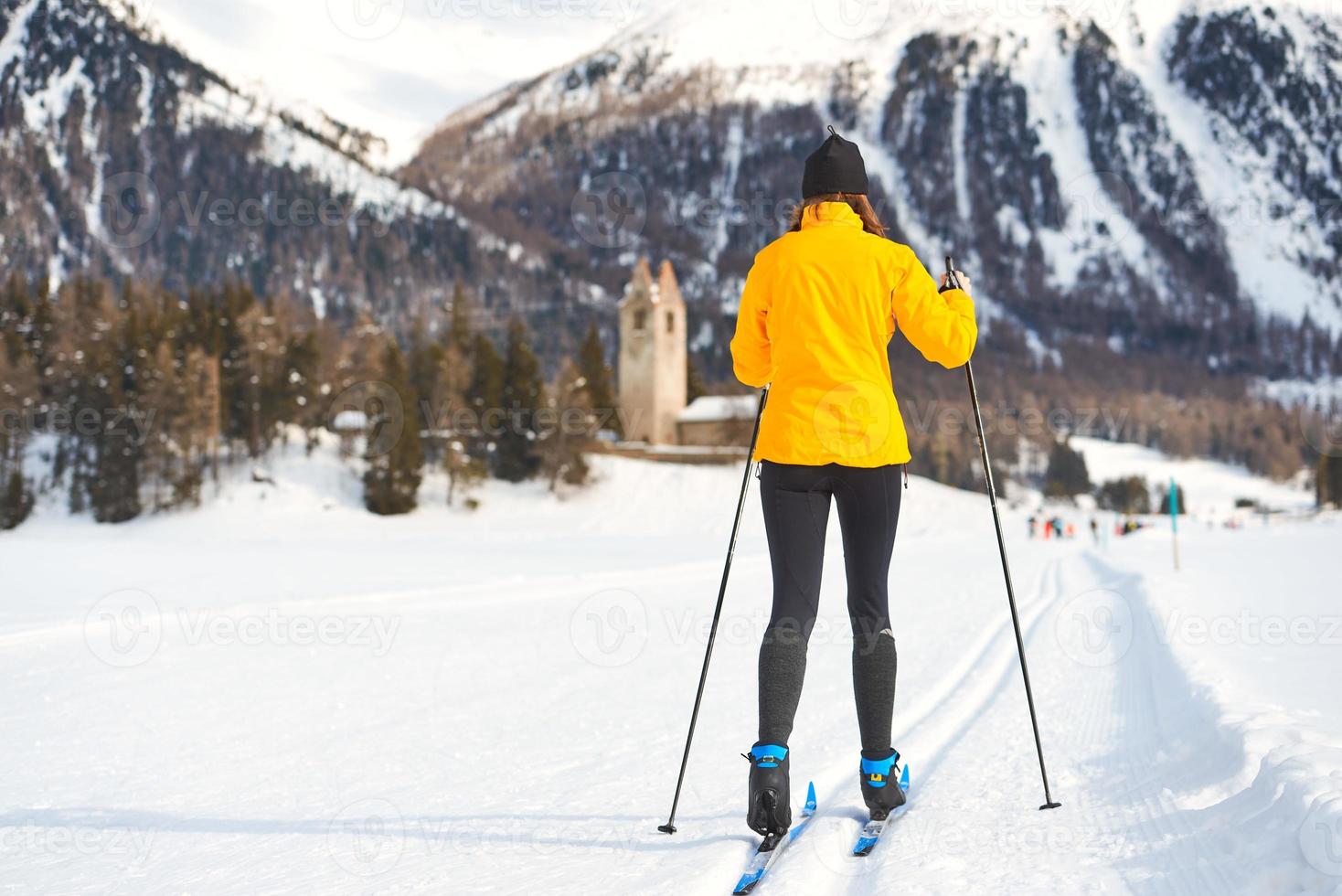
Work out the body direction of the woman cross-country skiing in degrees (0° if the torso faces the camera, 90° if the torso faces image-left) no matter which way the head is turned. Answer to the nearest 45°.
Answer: approximately 180°
